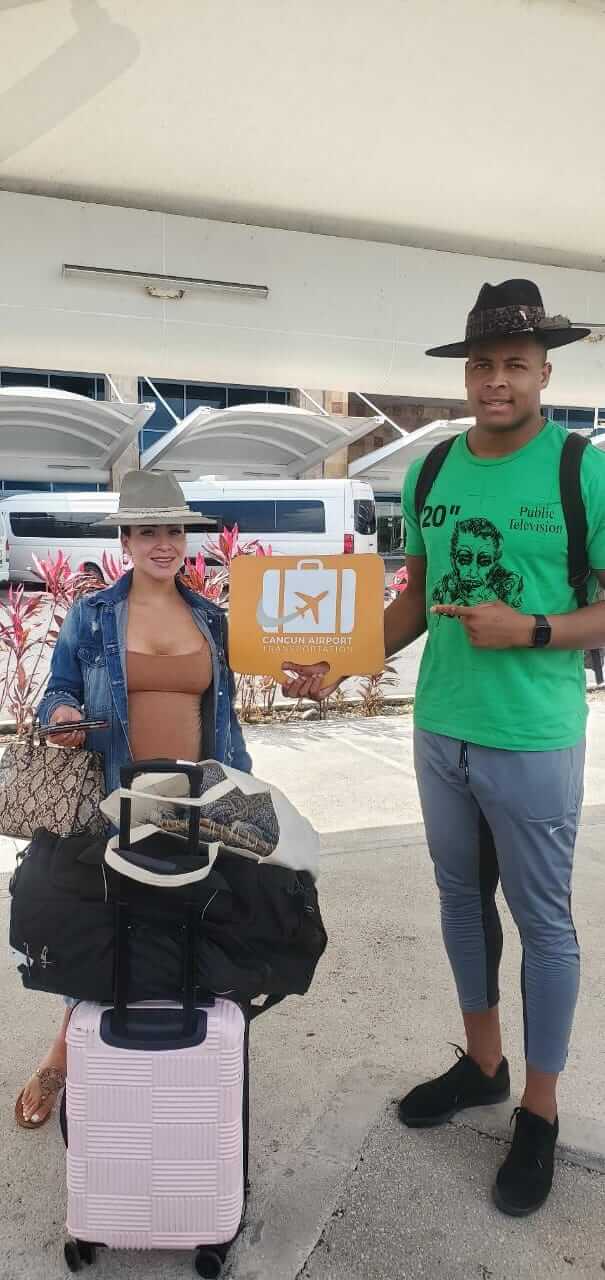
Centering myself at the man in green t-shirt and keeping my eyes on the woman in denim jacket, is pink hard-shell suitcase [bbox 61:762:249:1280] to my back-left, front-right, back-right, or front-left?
front-left

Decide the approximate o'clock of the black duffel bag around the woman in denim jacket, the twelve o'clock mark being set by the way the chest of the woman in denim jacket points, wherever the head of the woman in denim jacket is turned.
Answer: The black duffel bag is roughly at 12 o'clock from the woman in denim jacket.

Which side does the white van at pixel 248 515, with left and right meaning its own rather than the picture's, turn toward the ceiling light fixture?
left

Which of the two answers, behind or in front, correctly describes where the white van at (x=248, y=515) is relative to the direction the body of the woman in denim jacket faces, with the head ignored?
behind

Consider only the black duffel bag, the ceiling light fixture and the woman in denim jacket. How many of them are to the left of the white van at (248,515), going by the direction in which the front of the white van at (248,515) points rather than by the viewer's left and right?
3

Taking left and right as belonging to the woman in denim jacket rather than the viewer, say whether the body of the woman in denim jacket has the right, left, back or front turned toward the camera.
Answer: front

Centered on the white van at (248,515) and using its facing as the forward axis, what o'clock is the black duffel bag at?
The black duffel bag is roughly at 9 o'clock from the white van.

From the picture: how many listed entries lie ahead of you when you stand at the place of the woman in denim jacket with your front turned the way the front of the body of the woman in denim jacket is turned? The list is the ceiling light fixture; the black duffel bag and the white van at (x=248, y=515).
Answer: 1

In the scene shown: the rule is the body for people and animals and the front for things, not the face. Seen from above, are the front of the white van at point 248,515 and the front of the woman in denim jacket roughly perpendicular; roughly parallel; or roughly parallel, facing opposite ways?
roughly perpendicular

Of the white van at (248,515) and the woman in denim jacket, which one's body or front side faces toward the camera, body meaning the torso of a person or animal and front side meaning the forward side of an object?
the woman in denim jacket

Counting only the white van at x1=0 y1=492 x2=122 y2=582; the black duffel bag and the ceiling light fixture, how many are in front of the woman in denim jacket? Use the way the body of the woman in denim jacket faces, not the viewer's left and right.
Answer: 1

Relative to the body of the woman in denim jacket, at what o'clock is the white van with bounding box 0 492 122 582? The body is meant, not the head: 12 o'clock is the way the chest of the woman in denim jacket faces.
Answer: The white van is roughly at 6 o'clock from the woman in denim jacket.

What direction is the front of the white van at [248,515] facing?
to the viewer's left
